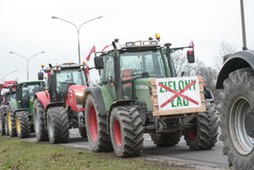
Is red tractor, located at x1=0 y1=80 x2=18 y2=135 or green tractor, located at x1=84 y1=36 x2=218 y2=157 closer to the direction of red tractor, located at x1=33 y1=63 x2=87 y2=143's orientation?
the green tractor

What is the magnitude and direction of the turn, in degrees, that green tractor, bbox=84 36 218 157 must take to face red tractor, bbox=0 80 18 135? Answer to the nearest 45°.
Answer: approximately 180°

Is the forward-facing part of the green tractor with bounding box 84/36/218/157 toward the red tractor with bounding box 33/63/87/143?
no

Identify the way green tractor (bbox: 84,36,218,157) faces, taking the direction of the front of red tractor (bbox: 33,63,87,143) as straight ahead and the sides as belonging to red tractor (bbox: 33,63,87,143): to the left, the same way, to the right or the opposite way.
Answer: the same way

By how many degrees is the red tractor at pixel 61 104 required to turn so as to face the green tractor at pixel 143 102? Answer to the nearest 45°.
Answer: approximately 45° to its right

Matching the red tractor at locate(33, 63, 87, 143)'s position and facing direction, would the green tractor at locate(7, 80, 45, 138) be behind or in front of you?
behind

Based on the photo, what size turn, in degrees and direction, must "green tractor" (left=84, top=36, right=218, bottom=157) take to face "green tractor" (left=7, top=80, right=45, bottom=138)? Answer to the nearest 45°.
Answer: approximately 180°

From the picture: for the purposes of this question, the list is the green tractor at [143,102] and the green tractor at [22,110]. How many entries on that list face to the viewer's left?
0

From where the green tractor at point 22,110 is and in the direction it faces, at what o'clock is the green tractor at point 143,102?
the green tractor at point 143,102 is roughly at 1 o'clock from the green tractor at point 22,110.

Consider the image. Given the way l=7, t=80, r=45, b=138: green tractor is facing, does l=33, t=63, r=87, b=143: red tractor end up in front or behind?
in front

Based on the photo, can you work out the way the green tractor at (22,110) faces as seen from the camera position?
facing the viewer and to the right of the viewer

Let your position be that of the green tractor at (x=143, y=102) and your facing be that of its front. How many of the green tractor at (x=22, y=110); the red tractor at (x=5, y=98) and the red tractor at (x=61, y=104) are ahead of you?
0

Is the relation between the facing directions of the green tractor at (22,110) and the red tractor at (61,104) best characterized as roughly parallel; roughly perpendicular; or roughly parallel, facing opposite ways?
roughly parallel

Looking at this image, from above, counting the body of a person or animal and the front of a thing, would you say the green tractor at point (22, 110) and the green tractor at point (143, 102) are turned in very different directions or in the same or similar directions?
same or similar directions
